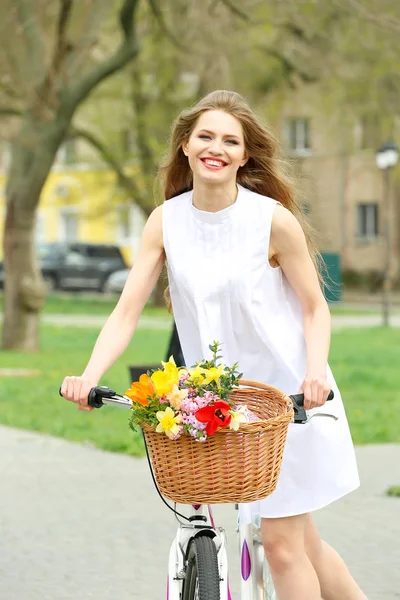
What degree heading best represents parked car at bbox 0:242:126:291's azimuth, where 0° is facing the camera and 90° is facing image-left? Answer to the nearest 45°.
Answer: approximately 90°

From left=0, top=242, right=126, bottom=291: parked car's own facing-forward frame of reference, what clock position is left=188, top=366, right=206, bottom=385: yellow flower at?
The yellow flower is roughly at 9 o'clock from the parked car.

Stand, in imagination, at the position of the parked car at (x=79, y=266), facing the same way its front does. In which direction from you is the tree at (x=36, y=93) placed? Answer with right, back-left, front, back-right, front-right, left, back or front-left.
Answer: left

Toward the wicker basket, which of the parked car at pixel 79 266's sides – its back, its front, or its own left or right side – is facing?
left

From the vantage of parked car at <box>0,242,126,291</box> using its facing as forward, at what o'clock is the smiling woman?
The smiling woman is roughly at 9 o'clock from the parked car.

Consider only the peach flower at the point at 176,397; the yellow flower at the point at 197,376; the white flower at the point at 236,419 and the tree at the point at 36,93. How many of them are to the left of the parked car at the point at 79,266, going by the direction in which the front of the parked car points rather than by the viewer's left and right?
4
